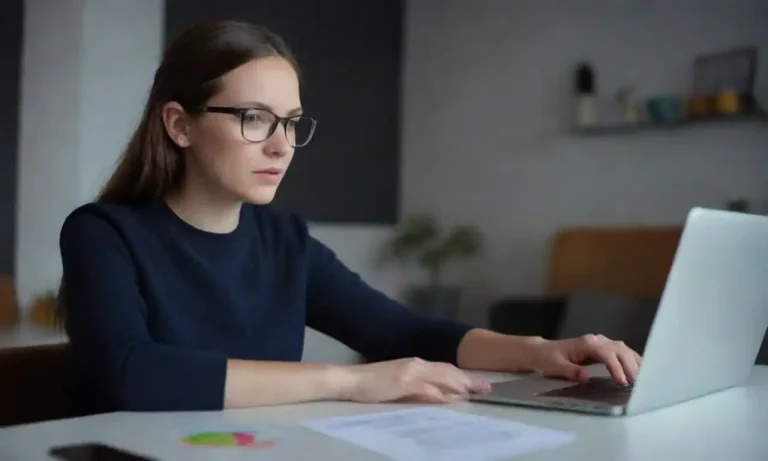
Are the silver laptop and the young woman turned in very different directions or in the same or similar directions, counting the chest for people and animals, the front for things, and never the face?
very different directions

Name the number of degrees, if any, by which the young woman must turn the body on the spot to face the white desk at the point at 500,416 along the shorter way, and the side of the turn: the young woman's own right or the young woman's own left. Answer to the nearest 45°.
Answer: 0° — they already face it

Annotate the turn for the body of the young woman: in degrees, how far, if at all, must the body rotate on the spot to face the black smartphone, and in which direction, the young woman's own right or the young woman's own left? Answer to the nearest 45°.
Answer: approximately 45° to the young woman's own right

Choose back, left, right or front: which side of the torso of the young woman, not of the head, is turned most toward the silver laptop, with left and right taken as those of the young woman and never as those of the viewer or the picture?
front

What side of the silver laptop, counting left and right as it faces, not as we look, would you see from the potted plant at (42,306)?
front

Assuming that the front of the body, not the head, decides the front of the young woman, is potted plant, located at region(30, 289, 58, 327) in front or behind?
behind

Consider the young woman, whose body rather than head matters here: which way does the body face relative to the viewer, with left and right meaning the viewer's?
facing the viewer and to the right of the viewer

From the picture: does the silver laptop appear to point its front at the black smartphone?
no

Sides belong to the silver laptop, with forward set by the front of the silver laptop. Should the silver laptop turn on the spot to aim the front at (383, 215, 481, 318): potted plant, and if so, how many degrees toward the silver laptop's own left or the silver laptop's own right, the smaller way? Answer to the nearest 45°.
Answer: approximately 45° to the silver laptop's own right

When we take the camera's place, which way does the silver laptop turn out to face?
facing away from the viewer and to the left of the viewer

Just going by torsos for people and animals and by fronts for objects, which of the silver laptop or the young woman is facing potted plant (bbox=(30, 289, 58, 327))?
the silver laptop

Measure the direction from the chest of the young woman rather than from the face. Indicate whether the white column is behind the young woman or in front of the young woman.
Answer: behind

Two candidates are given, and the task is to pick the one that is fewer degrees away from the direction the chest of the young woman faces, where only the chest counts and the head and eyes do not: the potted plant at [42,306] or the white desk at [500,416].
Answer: the white desk
